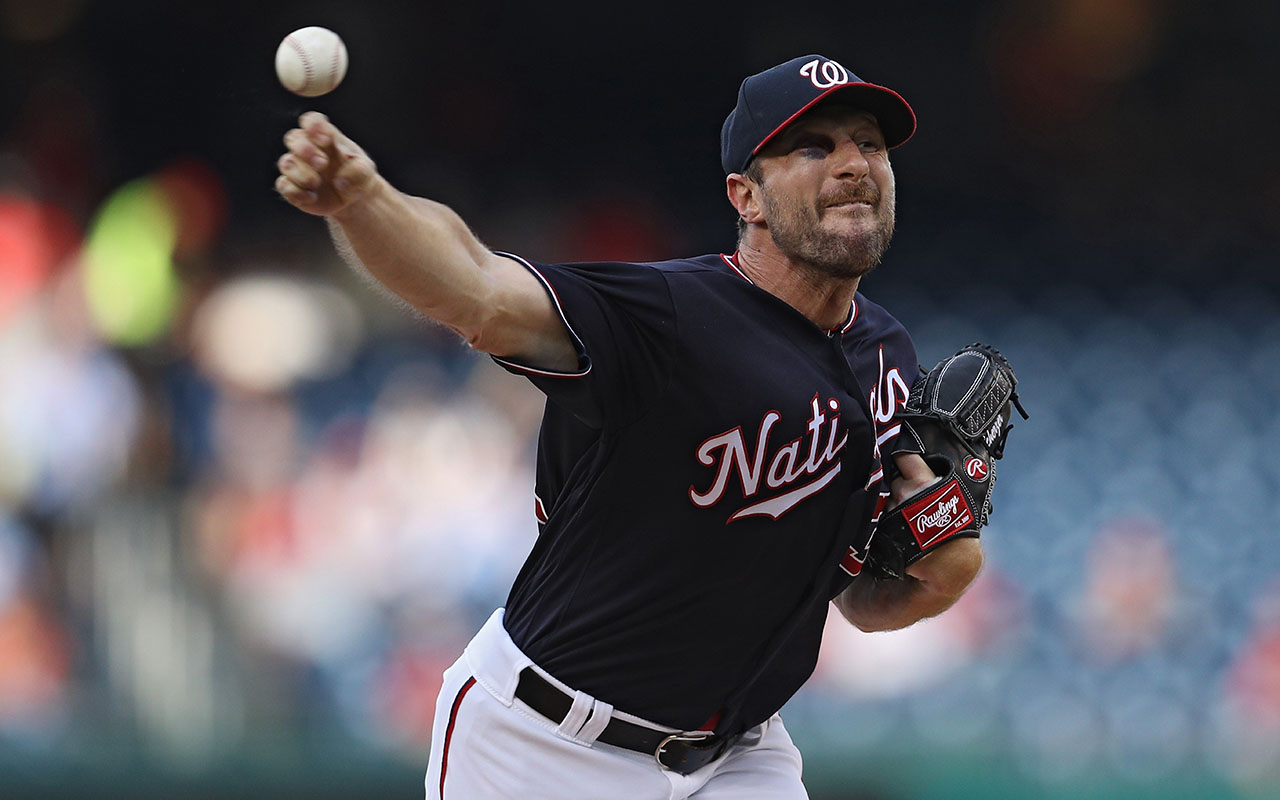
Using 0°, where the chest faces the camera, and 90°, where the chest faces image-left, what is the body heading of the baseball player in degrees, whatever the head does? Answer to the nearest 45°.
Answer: approximately 315°

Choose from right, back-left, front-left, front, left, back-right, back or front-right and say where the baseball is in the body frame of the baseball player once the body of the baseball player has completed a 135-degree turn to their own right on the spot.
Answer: front-left

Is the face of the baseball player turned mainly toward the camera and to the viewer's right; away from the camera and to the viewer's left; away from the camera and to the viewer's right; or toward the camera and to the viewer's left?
toward the camera and to the viewer's right
